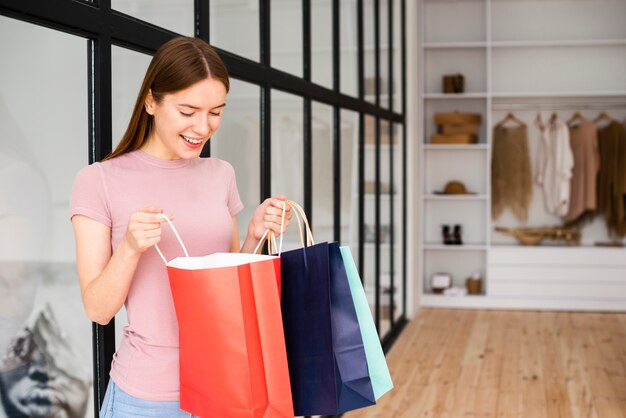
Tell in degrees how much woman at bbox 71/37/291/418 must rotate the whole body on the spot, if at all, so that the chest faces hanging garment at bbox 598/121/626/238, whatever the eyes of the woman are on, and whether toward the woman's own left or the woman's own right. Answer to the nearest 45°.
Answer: approximately 90° to the woman's own left

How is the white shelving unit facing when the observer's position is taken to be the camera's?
facing the viewer

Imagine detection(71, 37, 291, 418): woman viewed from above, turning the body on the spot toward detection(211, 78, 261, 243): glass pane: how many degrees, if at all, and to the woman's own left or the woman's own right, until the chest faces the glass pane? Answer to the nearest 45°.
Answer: approximately 135° to the woman's own left

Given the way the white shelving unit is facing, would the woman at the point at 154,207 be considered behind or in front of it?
in front

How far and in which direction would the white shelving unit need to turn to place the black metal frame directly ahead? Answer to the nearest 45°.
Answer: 0° — it already faces it

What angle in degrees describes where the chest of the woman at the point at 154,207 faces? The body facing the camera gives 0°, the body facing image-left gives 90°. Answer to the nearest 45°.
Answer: approximately 315°

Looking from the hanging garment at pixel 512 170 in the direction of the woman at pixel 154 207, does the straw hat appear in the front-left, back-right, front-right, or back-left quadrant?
front-right

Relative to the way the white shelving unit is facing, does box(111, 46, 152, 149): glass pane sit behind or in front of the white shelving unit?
in front

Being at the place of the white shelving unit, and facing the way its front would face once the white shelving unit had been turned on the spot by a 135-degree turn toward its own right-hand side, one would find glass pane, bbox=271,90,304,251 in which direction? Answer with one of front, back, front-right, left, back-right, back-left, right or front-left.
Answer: back-left

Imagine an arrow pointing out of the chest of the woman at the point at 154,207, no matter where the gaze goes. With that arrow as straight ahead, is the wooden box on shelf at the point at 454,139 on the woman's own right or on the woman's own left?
on the woman's own left

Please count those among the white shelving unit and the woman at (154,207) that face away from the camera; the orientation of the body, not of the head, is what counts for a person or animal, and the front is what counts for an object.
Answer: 0
